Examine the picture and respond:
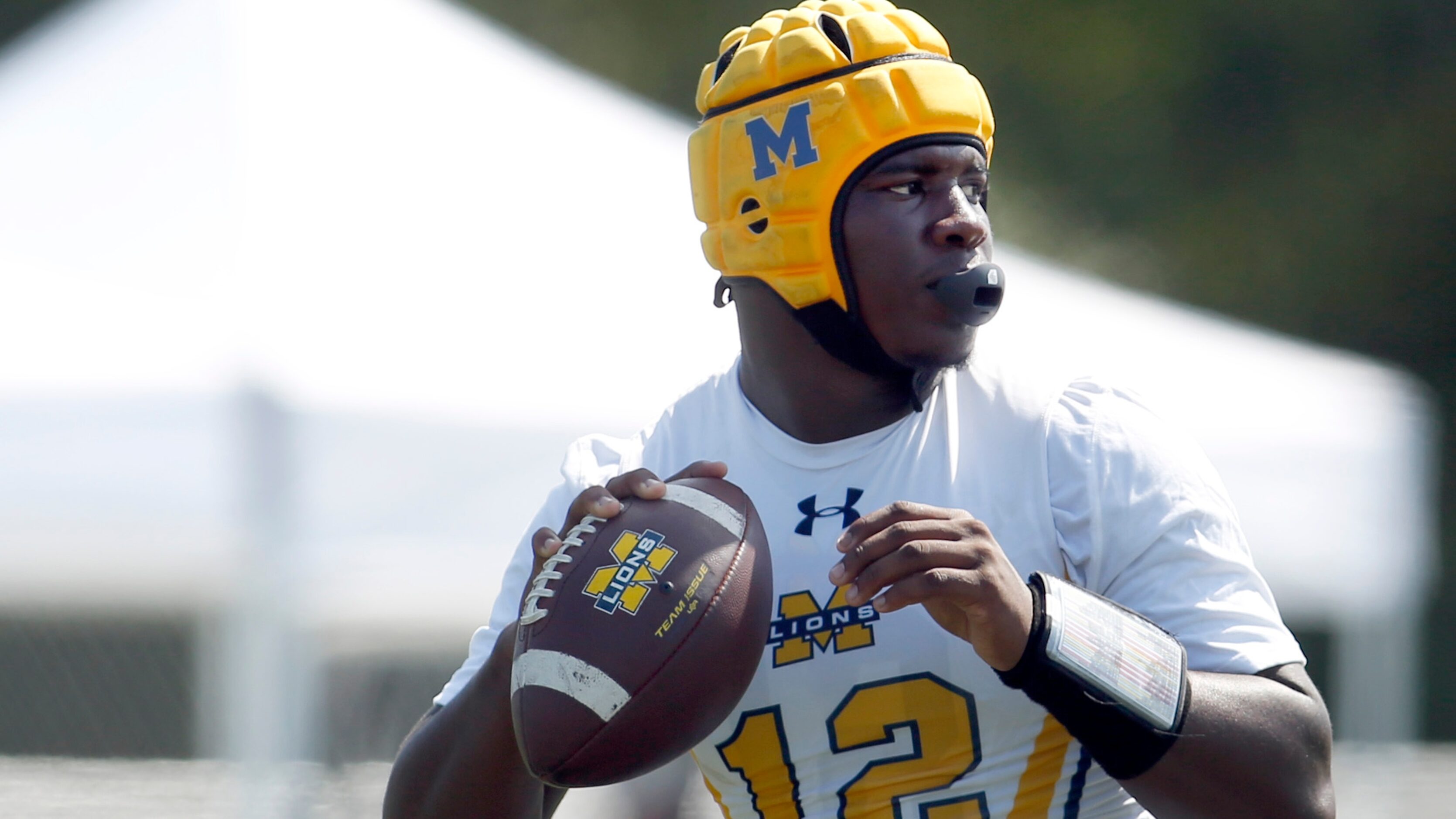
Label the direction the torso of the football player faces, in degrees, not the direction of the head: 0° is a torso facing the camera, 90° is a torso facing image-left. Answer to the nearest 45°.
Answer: approximately 0°

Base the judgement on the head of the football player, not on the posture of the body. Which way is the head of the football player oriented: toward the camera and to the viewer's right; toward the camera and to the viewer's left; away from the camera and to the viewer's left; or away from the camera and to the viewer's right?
toward the camera and to the viewer's right
